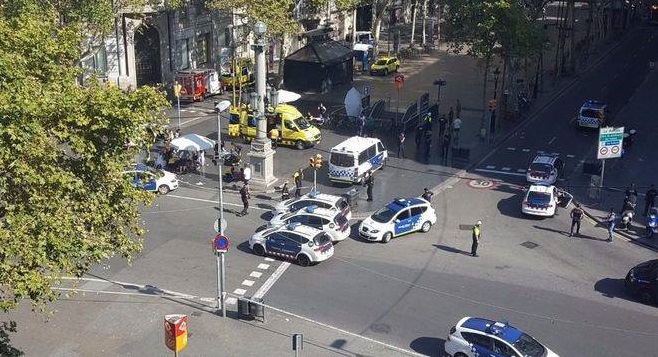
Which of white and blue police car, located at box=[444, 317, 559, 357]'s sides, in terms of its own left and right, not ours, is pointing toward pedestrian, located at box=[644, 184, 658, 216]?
left

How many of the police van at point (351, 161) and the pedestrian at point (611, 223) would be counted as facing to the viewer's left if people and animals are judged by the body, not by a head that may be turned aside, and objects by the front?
1
